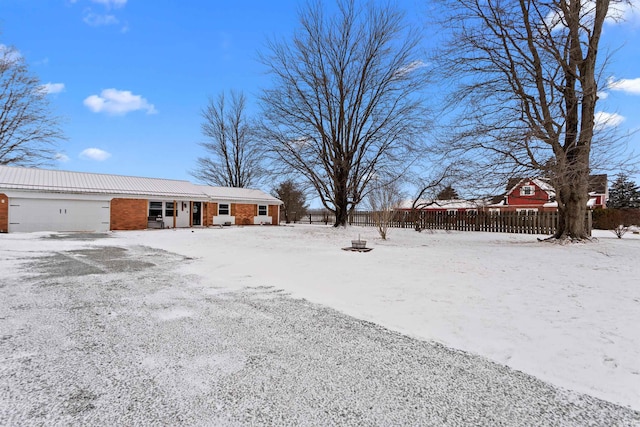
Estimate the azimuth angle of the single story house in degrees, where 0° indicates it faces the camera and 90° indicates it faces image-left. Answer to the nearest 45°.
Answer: approximately 315°

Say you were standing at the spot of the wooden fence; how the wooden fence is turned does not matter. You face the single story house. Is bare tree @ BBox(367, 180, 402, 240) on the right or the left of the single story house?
left

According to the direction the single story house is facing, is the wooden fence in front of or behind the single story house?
in front

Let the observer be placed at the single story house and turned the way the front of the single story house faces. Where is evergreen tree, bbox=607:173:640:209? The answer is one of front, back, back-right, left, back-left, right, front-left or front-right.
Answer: front-left

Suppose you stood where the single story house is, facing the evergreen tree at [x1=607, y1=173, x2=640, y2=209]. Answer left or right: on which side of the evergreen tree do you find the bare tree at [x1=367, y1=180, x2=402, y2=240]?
right
